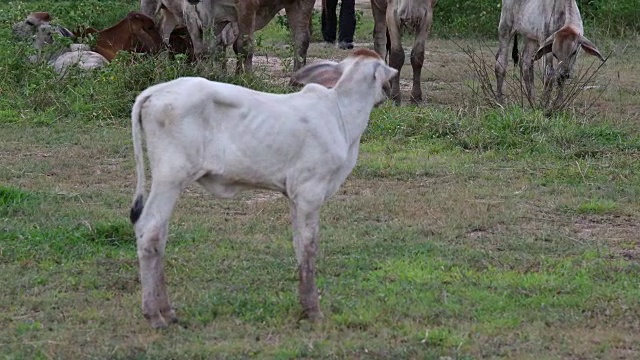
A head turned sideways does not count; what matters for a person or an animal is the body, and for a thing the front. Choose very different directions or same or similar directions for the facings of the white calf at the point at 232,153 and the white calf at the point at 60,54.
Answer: very different directions

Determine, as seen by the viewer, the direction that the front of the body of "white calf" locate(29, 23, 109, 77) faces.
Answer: to the viewer's left

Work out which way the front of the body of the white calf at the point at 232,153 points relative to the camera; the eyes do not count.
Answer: to the viewer's right

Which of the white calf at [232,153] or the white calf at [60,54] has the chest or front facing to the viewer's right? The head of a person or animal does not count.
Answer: the white calf at [232,153]

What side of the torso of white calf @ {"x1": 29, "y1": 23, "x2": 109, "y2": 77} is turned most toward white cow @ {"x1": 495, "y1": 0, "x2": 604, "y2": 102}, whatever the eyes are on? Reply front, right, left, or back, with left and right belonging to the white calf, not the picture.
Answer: back

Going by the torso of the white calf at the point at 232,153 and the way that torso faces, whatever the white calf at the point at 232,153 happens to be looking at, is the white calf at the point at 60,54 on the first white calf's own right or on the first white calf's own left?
on the first white calf's own left

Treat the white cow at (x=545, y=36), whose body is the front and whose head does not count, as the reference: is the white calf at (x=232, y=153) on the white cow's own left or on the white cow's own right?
on the white cow's own right

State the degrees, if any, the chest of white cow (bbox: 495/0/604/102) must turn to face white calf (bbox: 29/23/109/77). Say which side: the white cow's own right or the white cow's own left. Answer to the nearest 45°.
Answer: approximately 135° to the white cow's own right

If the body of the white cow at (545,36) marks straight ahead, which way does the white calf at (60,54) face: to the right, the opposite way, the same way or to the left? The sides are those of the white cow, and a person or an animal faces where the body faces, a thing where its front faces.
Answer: to the right
